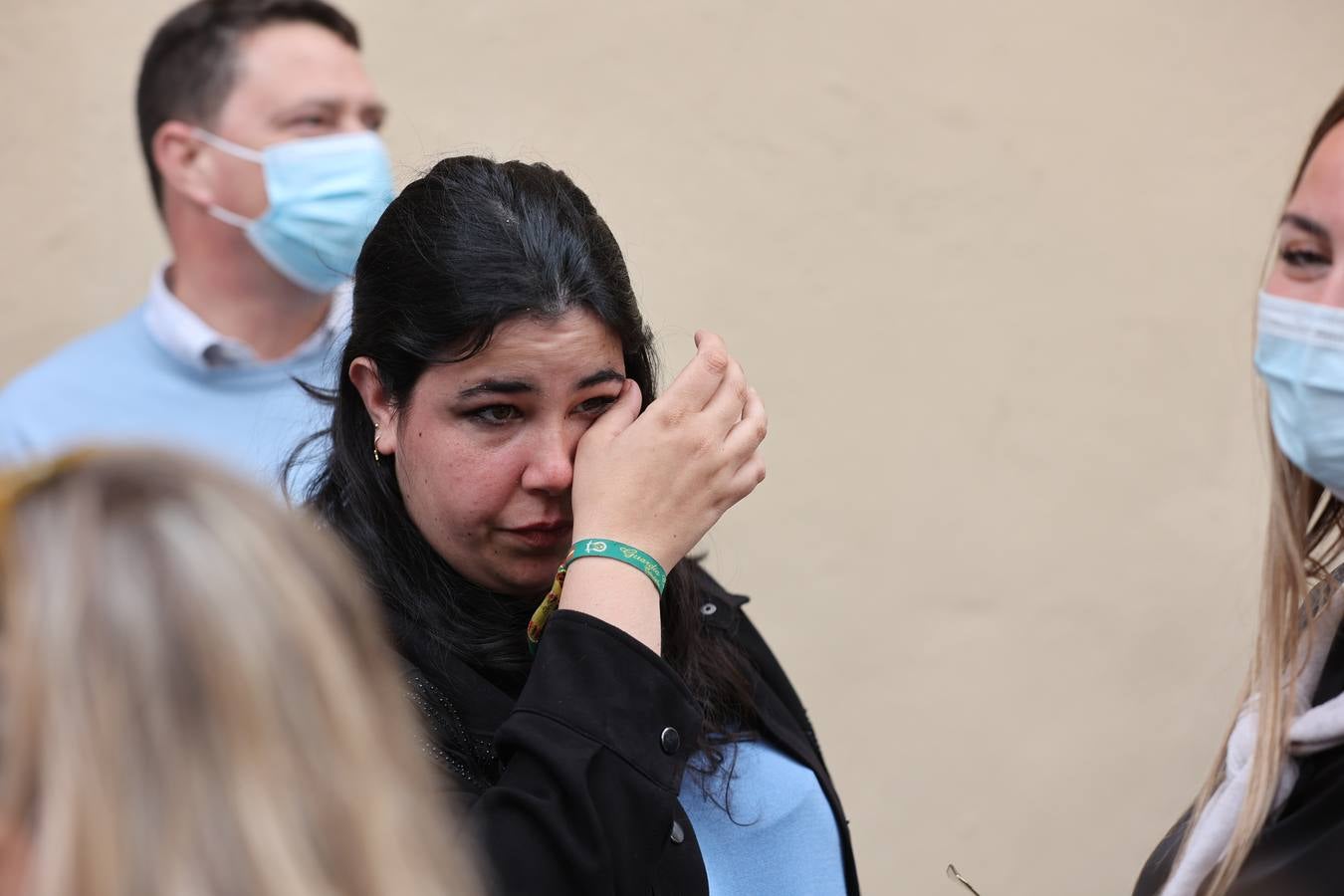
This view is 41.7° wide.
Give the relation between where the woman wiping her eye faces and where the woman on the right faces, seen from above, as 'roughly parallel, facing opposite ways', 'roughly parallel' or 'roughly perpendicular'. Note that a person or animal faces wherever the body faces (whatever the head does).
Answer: roughly perpendicular

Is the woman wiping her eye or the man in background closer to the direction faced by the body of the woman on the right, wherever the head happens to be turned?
the woman wiping her eye

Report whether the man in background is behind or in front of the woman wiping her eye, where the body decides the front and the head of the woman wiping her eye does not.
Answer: behind

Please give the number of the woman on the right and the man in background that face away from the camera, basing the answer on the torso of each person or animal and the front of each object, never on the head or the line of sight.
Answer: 0

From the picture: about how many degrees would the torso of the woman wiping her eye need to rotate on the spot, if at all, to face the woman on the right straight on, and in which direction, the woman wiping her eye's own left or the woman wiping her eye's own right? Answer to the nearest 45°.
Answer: approximately 45° to the woman wiping her eye's own left

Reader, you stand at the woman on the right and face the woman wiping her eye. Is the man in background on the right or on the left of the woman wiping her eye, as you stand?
right

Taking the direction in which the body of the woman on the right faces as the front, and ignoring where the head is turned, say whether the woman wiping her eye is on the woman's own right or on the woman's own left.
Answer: on the woman's own right

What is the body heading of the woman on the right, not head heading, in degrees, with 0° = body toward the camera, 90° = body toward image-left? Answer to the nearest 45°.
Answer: approximately 0°

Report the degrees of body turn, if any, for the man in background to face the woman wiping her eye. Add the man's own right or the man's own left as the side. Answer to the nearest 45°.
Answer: approximately 45° to the man's own right
